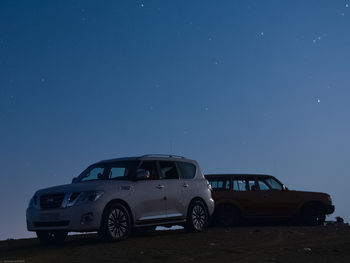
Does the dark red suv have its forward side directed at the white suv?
no

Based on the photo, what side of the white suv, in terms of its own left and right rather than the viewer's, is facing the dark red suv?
back

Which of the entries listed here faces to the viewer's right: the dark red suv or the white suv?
the dark red suv

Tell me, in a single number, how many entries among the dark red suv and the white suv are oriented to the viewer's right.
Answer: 1

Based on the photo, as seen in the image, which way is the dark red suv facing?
to the viewer's right

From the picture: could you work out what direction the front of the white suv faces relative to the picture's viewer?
facing the viewer and to the left of the viewer
